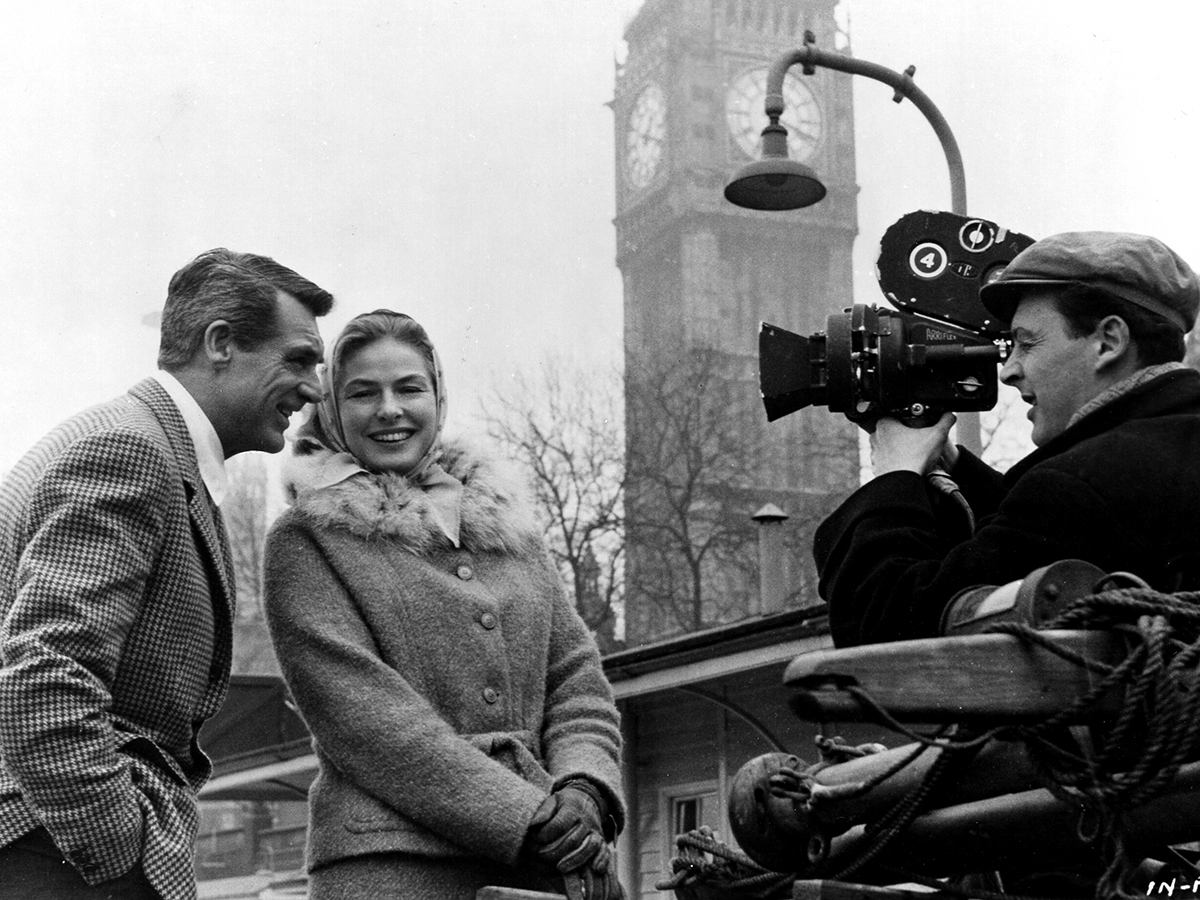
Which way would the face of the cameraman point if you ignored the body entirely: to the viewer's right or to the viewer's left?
to the viewer's left

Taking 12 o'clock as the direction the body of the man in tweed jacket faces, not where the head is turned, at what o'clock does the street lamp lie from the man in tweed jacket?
The street lamp is roughly at 10 o'clock from the man in tweed jacket.

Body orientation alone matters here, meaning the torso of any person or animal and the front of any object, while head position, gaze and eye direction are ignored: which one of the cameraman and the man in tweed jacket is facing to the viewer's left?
the cameraman

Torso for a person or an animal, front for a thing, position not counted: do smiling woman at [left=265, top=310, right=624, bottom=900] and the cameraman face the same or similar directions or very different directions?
very different directions

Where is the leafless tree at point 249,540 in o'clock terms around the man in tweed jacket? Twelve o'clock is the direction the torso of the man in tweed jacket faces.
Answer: The leafless tree is roughly at 9 o'clock from the man in tweed jacket.

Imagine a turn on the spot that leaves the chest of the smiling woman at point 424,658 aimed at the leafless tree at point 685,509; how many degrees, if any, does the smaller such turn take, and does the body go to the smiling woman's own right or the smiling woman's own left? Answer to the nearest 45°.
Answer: approximately 135° to the smiling woman's own left

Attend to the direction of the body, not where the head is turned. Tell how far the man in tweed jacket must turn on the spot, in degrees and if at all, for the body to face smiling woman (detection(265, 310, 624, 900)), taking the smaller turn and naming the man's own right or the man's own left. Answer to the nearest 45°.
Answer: approximately 45° to the man's own left

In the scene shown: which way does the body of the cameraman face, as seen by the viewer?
to the viewer's left

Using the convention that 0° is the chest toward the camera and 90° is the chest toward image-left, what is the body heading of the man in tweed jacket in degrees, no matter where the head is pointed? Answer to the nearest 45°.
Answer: approximately 270°

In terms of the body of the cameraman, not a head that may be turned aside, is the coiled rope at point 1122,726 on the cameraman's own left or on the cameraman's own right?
on the cameraman's own left

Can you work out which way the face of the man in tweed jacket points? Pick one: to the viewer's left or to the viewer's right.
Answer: to the viewer's right

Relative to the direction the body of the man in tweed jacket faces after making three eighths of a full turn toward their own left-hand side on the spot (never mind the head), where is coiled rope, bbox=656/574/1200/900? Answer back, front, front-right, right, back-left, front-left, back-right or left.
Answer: back

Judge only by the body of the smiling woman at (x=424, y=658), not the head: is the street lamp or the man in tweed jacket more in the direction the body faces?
the man in tweed jacket

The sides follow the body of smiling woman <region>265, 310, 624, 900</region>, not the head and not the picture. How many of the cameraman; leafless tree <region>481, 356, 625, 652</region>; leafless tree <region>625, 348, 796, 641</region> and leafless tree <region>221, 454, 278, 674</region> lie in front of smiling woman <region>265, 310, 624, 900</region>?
1

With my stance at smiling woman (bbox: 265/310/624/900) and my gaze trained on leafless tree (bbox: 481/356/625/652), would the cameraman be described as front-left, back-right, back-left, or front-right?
back-right

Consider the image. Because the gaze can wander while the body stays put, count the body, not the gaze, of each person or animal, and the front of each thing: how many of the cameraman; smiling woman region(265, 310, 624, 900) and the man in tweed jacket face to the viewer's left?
1

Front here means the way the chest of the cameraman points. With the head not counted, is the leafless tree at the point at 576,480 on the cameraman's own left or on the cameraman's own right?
on the cameraman's own right

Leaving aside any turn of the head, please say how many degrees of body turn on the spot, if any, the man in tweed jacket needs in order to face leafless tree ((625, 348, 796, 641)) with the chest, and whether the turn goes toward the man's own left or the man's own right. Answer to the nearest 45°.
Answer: approximately 90° to the man's own left
